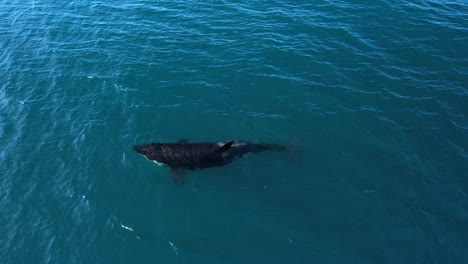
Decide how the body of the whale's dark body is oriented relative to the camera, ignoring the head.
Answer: to the viewer's left
